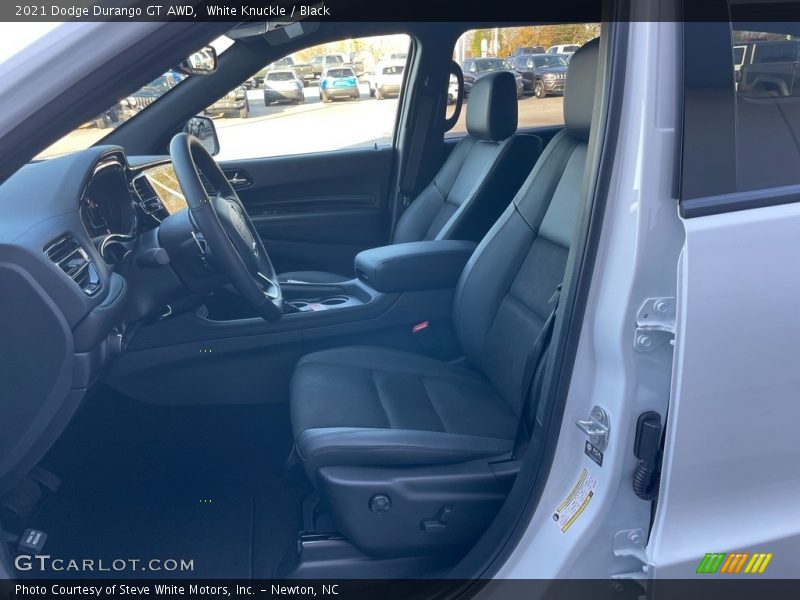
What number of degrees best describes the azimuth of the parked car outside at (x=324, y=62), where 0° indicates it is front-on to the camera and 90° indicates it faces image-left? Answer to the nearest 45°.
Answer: approximately 45°

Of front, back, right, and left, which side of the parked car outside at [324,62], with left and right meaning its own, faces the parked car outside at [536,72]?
left

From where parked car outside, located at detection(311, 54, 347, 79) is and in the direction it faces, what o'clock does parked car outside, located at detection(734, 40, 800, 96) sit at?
parked car outside, located at detection(734, 40, 800, 96) is roughly at 10 o'clock from parked car outside, located at detection(311, 54, 347, 79).
